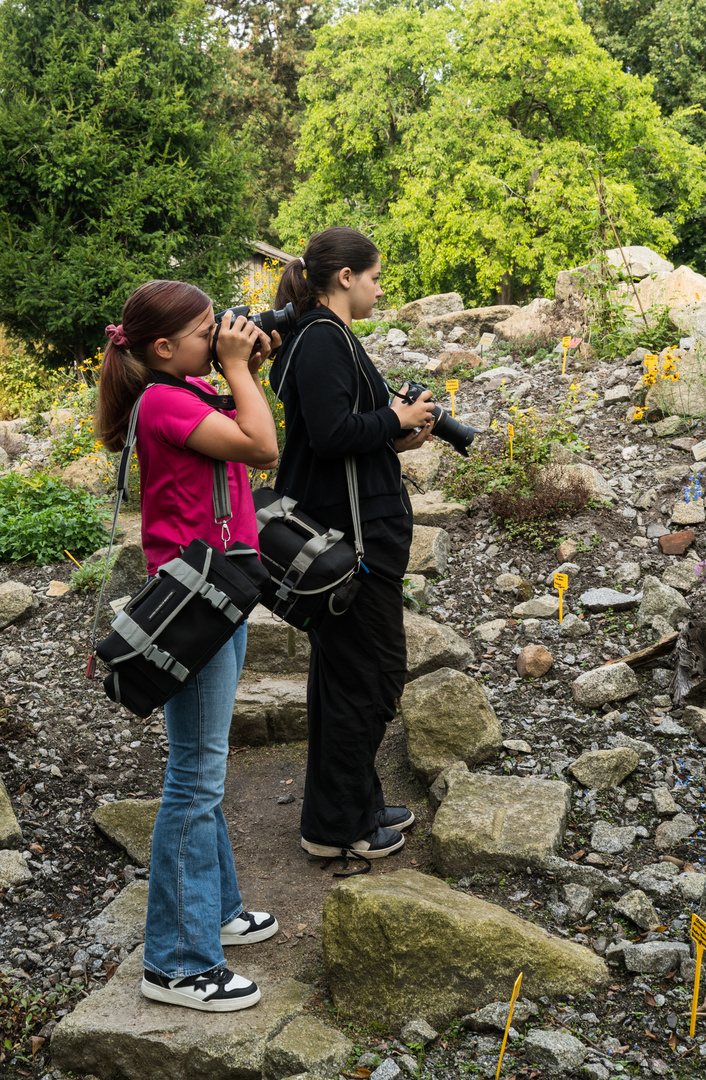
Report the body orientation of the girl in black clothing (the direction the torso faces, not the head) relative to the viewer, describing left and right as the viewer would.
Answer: facing to the right of the viewer

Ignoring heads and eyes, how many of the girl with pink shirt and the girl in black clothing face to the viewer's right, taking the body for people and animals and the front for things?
2

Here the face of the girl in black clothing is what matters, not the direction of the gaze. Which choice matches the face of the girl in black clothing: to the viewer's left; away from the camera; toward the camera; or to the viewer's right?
to the viewer's right

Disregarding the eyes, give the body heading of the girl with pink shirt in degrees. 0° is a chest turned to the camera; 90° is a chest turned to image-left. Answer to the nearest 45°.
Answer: approximately 270°

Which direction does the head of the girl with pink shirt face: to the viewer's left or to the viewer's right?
to the viewer's right

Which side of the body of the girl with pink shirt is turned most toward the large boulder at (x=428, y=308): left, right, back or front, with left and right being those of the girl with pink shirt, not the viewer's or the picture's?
left
